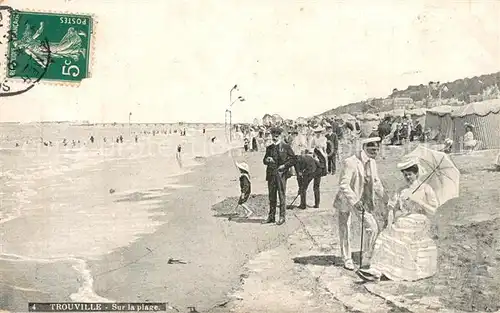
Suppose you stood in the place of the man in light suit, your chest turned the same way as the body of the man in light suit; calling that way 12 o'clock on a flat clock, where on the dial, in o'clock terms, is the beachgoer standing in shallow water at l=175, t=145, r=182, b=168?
The beachgoer standing in shallow water is roughly at 4 o'clock from the man in light suit.

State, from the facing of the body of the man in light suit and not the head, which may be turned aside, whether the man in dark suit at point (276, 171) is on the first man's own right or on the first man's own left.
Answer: on the first man's own right

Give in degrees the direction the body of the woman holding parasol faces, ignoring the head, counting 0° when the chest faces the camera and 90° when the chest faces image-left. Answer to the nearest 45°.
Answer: approximately 45°

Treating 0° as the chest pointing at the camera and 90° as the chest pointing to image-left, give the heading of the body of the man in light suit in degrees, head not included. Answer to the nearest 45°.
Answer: approximately 315°
